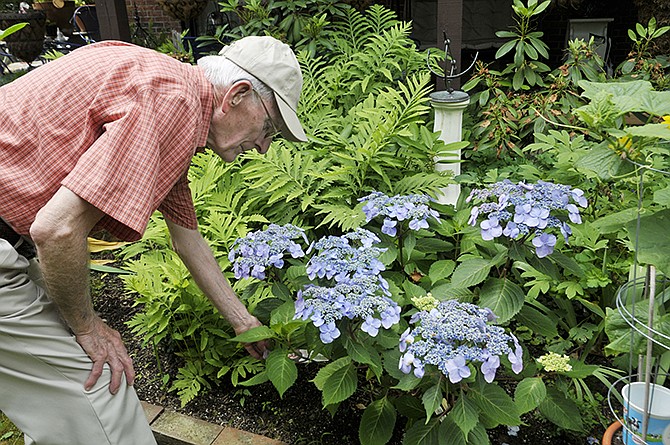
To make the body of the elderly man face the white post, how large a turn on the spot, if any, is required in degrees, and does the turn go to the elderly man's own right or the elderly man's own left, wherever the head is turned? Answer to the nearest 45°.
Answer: approximately 45° to the elderly man's own left

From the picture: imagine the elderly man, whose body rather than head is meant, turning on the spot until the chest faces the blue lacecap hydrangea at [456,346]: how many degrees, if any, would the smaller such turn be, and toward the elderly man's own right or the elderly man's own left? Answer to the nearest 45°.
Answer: approximately 45° to the elderly man's own right

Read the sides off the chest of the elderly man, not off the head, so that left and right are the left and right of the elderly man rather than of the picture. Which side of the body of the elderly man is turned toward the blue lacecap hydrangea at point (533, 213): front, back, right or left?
front

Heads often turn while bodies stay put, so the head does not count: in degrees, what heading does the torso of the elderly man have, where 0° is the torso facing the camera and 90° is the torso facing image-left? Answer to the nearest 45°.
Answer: approximately 270°

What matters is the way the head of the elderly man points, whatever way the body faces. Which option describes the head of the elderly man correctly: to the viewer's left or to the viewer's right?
to the viewer's right
